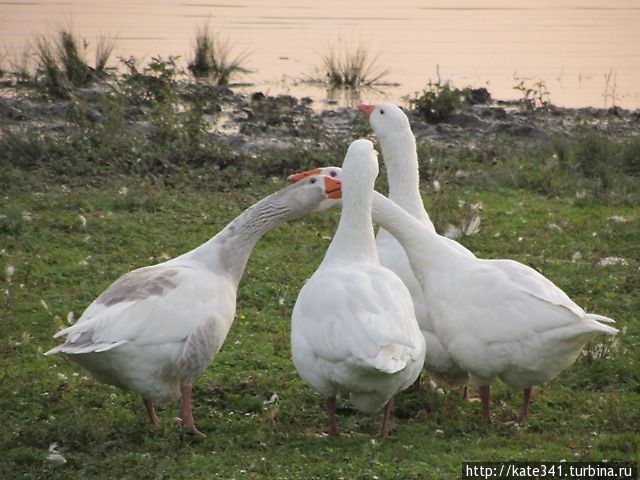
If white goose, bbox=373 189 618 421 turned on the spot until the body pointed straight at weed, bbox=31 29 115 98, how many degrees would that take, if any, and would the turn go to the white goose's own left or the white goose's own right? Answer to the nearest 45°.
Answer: approximately 45° to the white goose's own right

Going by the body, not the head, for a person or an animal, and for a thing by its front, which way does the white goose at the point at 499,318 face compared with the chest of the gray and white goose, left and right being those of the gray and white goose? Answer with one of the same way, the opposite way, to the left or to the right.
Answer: the opposite way

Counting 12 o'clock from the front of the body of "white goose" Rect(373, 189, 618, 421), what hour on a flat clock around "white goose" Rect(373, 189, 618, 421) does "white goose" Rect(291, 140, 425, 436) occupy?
"white goose" Rect(291, 140, 425, 436) is roughly at 11 o'clock from "white goose" Rect(373, 189, 618, 421).

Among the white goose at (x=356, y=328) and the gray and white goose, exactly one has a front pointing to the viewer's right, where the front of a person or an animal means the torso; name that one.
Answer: the gray and white goose

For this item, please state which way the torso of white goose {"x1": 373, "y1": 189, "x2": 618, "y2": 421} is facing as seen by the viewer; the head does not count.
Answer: to the viewer's left

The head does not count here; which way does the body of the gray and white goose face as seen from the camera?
to the viewer's right

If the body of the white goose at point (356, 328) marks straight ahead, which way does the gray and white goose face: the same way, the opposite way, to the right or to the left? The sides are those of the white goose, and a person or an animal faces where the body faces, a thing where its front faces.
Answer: to the right

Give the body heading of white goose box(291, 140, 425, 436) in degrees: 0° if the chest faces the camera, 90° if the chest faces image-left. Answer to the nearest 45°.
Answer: approximately 180°

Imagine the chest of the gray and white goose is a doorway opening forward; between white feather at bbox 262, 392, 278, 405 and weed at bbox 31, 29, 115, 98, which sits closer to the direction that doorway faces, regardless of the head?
the white feather
